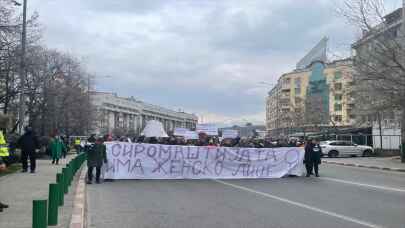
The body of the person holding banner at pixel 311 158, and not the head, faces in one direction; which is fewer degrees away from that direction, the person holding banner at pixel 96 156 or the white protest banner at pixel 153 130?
the person holding banner

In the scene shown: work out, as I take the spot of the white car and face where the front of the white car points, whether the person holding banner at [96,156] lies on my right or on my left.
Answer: on my right

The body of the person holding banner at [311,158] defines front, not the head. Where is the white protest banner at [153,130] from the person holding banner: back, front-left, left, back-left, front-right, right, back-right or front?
back-right

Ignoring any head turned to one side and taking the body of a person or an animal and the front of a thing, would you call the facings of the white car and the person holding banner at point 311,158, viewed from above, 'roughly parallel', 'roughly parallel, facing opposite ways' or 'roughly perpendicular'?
roughly perpendicular

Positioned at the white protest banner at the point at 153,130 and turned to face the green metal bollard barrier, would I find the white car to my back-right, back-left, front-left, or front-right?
back-left

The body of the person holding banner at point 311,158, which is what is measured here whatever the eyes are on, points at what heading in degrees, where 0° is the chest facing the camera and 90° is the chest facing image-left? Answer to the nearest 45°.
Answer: approximately 0°

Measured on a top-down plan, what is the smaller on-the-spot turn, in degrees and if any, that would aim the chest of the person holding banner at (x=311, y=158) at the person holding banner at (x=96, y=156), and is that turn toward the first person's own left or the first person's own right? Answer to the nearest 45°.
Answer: approximately 45° to the first person's own right

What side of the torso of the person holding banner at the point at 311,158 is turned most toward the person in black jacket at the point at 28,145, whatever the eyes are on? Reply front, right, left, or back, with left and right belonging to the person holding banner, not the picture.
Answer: right

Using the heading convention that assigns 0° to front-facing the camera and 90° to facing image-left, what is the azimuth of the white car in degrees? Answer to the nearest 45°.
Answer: approximately 270°

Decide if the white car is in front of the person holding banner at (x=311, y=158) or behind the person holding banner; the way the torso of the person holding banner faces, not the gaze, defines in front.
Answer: behind

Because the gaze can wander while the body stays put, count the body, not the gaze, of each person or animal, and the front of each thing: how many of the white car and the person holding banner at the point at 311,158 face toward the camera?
1
